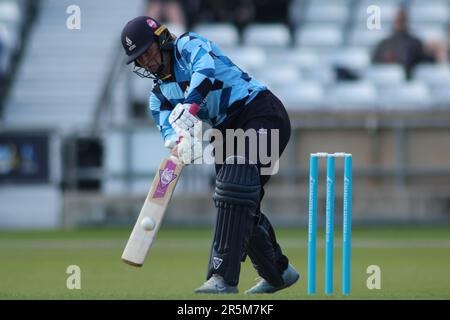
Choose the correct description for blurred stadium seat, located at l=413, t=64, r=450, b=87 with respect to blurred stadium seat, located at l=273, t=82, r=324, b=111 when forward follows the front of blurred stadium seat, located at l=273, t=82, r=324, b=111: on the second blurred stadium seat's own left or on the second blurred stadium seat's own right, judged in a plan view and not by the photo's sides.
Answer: on the second blurred stadium seat's own left

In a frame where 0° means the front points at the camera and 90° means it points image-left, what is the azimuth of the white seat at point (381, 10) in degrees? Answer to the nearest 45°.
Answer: approximately 0°

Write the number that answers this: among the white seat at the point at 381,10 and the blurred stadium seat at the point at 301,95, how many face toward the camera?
2

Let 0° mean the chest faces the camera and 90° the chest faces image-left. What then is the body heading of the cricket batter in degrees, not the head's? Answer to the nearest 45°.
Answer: approximately 45°

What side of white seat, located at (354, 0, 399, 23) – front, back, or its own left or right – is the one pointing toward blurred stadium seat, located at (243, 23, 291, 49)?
right

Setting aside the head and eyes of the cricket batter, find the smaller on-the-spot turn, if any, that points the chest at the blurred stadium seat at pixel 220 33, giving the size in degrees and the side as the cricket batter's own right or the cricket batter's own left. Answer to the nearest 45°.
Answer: approximately 135° to the cricket batter's own right

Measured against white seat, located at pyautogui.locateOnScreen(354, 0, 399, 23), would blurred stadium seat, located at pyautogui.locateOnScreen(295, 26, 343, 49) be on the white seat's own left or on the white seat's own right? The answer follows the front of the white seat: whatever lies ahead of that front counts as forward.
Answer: on the white seat's own right

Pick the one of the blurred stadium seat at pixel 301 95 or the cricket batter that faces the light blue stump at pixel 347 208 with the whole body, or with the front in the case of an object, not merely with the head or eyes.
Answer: the blurred stadium seat

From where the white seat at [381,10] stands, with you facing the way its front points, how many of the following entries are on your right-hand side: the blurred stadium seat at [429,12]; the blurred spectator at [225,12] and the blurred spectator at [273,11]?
2
